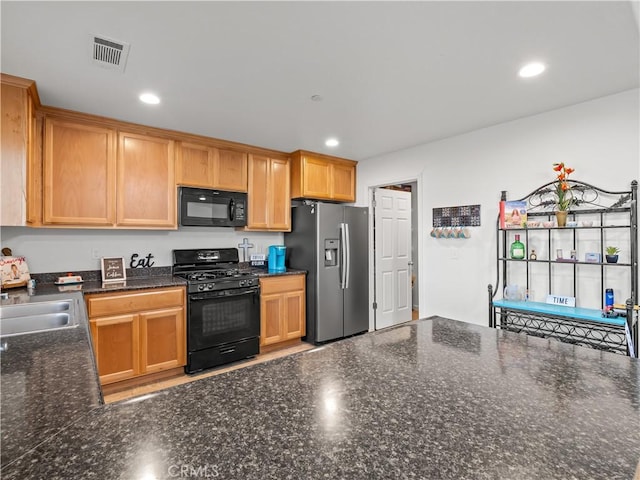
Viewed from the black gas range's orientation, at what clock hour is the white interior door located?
The white interior door is roughly at 10 o'clock from the black gas range.

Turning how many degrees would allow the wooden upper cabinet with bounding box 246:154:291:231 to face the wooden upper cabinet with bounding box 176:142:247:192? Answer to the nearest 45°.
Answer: approximately 90° to its right

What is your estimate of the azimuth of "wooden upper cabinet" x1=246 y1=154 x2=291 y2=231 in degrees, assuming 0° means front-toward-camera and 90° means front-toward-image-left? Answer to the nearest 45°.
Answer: approximately 315°

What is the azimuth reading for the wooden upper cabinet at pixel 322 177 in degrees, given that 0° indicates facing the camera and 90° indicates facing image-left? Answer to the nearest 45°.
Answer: approximately 315°

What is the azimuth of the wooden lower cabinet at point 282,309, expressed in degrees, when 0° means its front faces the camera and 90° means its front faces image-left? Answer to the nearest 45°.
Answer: approximately 315°

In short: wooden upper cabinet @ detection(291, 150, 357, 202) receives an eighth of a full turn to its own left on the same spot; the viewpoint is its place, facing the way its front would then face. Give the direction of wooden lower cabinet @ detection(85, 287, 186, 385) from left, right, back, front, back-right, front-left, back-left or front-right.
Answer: back-right

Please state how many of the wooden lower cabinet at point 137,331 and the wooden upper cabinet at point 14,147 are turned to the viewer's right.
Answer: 1

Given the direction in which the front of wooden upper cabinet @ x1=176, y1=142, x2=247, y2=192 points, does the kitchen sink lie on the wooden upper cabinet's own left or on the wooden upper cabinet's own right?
on the wooden upper cabinet's own right

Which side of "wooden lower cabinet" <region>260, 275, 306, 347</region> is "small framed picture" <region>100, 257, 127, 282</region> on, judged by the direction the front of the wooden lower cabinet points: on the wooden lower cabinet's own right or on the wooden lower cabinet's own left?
on the wooden lower cabinet's own right

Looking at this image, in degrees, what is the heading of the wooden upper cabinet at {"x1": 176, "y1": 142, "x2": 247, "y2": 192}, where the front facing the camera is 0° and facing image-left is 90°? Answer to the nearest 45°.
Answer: approximately 315°

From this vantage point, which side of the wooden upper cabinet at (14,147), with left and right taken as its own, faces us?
right
